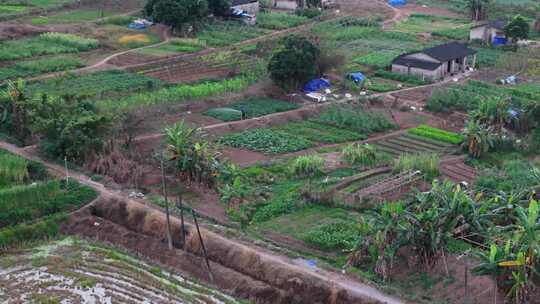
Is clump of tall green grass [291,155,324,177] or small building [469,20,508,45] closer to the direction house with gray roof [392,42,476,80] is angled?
the clump of tall green grass

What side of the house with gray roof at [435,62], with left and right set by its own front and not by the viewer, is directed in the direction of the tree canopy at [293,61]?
right

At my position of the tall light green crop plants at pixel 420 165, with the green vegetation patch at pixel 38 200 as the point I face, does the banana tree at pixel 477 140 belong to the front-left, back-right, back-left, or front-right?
back-right

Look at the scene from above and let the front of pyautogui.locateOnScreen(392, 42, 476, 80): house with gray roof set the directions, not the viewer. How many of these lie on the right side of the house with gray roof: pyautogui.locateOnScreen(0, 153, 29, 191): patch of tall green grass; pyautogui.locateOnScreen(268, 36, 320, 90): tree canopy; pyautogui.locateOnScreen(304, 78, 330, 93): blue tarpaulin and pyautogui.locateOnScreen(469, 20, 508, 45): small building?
3

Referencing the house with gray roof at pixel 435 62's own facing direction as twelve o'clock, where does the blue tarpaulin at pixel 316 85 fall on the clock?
The blue tarpaulin is roughly at 3 o'clock from the house with gray roof.

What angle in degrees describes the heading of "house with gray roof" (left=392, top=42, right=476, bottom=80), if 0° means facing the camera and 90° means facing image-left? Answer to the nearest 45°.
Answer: approximately 315°

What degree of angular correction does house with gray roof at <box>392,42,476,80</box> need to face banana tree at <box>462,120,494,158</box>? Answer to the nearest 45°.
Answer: approximately 45° to its right

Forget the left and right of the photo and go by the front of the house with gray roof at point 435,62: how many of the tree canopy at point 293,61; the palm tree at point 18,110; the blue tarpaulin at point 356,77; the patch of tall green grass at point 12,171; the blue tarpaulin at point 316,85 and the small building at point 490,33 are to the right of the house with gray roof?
5

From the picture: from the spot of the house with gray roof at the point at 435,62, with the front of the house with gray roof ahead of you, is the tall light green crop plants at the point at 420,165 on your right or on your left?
on your right

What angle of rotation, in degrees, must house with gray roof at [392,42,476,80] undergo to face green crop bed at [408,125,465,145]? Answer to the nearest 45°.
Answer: approximately 45° to its right

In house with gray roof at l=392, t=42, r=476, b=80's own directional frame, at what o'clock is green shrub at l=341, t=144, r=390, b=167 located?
The green shrub is roughly at 2 o'clock from the house with gray roof.

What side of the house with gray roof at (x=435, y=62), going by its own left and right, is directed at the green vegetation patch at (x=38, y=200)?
right

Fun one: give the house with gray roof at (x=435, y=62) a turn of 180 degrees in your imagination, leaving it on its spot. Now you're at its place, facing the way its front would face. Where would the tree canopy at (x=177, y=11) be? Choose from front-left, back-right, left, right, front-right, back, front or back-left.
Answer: front-left
